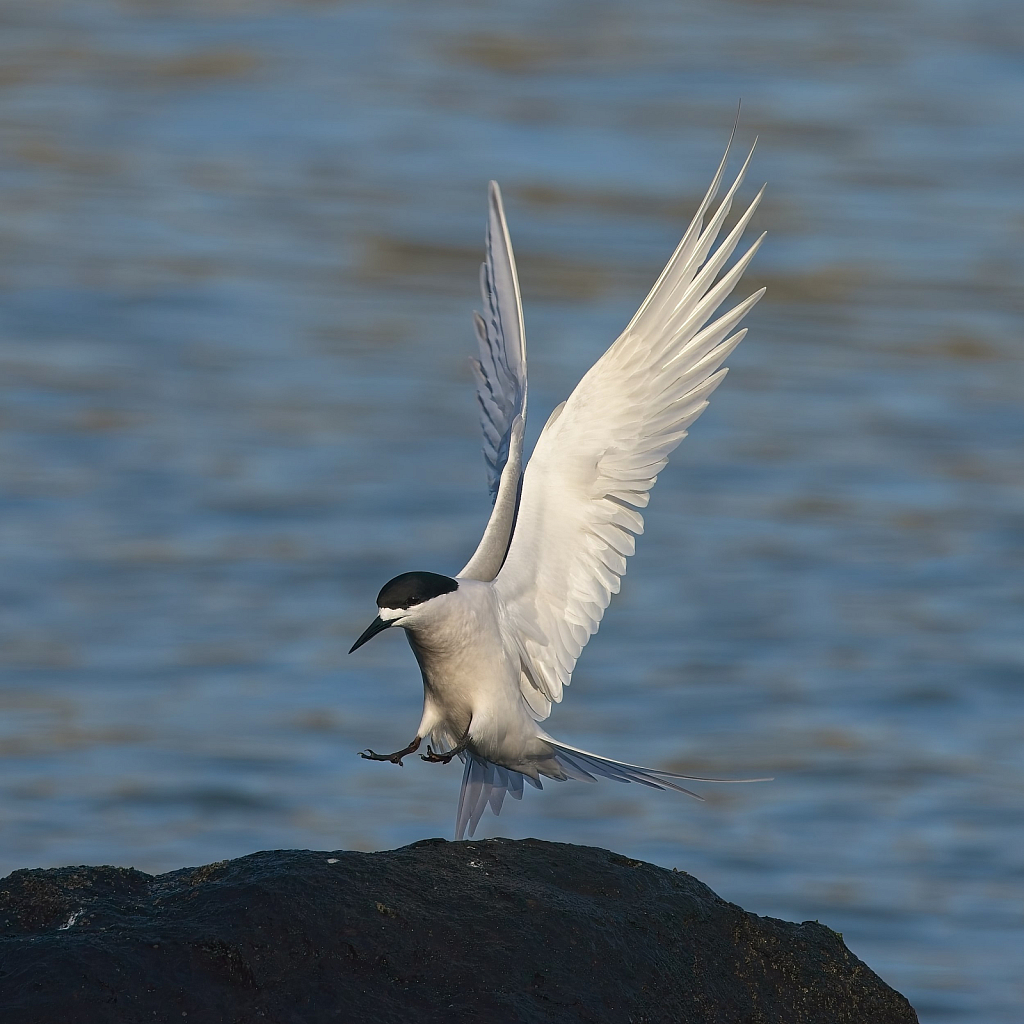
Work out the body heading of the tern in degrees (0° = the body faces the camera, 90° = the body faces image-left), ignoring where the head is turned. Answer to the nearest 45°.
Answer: approximately 45°
